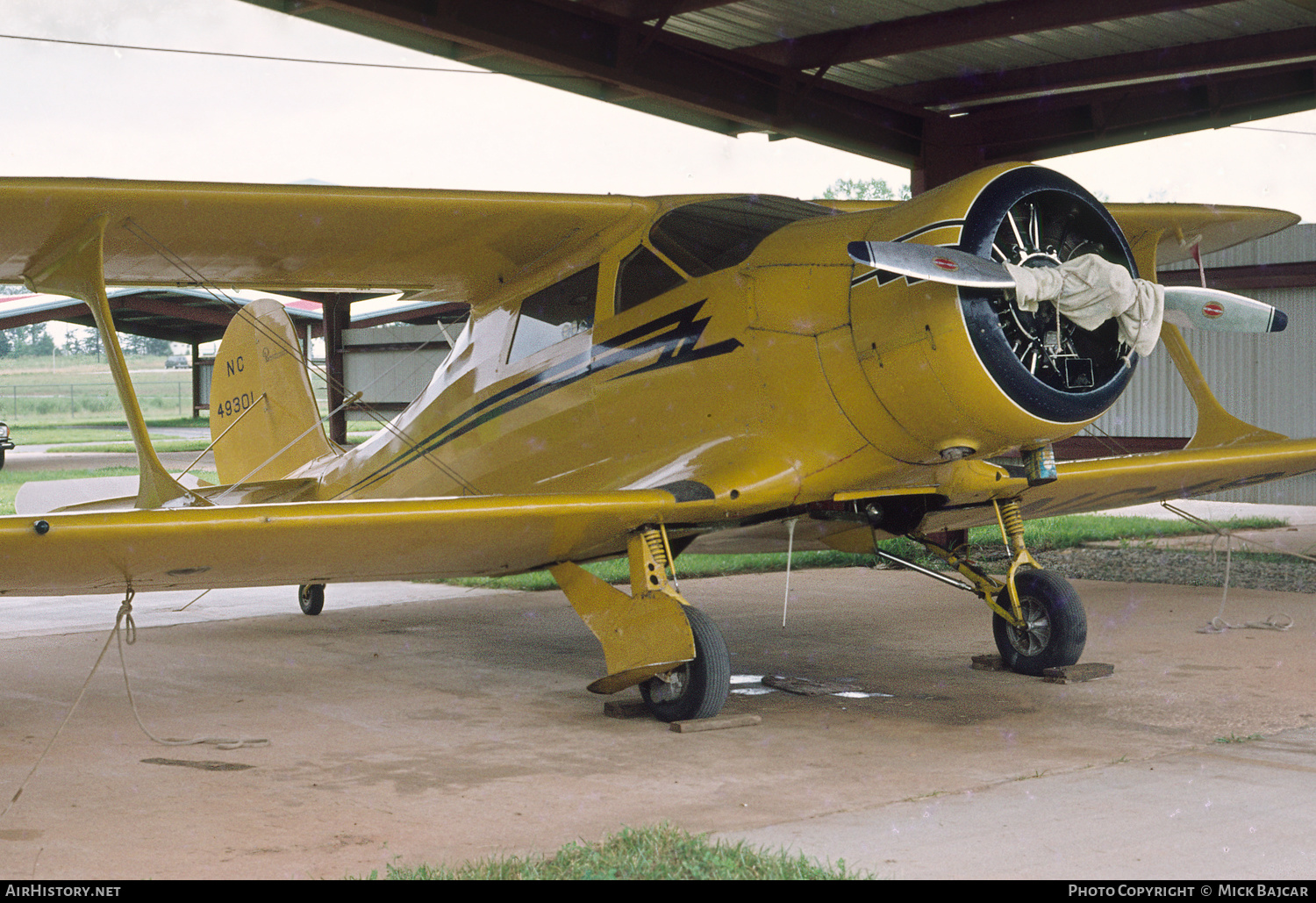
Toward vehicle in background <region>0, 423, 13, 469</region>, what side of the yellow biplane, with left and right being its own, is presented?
back

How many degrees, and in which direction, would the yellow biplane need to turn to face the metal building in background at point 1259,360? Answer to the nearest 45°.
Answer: approximately 90° to its left

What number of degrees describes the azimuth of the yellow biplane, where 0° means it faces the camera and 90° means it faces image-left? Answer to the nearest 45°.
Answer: approximately 315°
